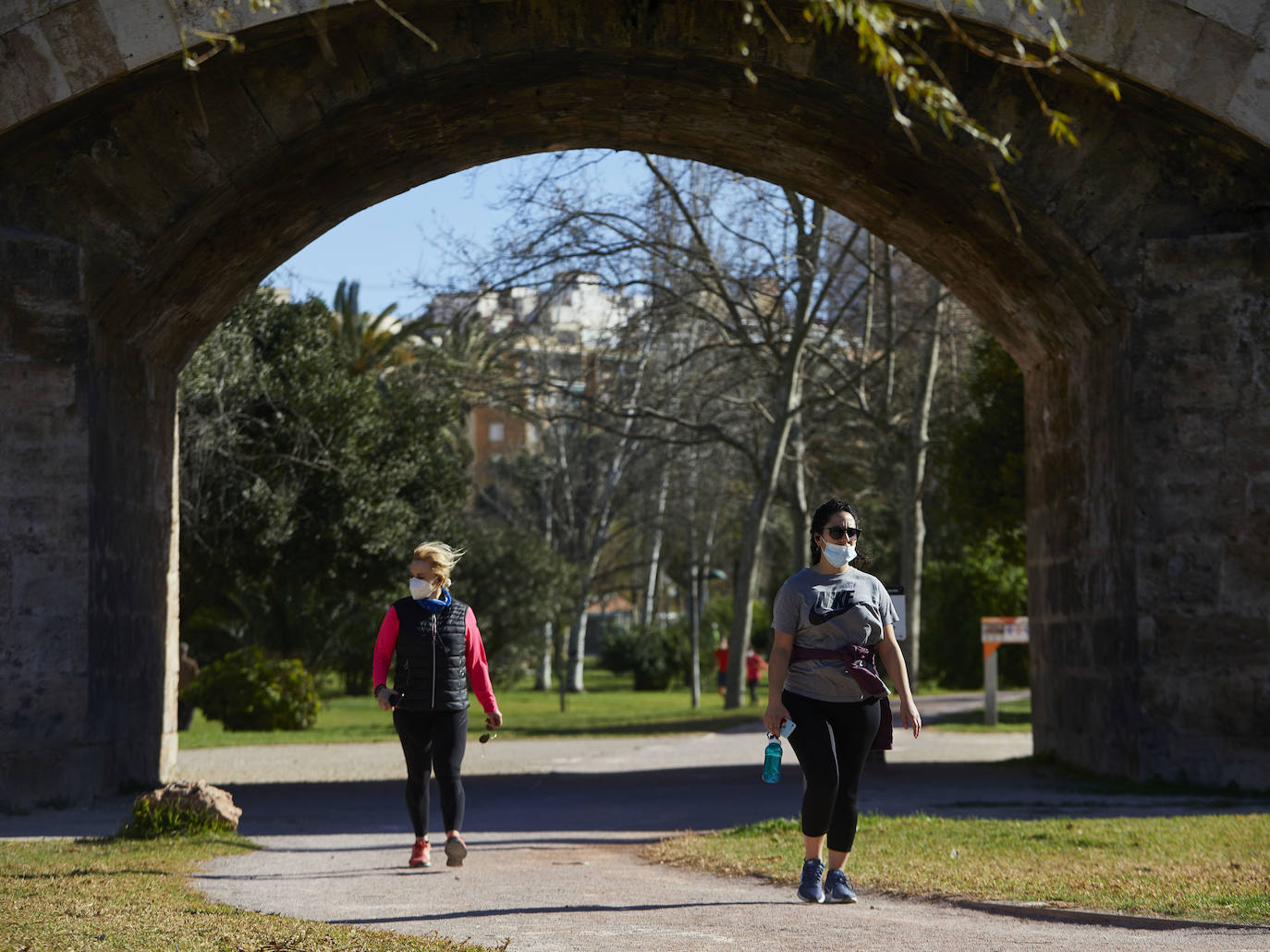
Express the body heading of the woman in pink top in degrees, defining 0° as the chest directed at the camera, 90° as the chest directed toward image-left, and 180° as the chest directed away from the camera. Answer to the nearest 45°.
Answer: approximately 0°

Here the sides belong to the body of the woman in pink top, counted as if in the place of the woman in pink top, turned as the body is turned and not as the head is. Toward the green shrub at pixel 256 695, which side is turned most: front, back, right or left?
back

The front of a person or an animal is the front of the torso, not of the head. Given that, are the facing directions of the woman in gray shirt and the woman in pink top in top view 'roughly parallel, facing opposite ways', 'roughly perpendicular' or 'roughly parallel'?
roughly parallel

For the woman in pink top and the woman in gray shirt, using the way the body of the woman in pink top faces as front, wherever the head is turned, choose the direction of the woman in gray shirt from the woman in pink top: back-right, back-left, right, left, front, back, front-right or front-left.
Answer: front-left

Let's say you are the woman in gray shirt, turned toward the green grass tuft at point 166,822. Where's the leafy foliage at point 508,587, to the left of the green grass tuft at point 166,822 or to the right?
right

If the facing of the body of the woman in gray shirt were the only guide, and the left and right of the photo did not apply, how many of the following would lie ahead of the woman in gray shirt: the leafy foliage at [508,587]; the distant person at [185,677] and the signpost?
0

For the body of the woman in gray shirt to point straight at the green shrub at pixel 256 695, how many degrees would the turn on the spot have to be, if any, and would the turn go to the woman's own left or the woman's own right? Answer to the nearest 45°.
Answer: approximately 135° to the woman's own right

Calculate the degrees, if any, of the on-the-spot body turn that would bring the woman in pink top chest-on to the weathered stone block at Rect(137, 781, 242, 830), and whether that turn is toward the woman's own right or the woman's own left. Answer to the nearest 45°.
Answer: approximately 135° to the woman's own right

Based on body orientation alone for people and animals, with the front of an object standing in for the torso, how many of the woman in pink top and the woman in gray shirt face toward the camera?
2

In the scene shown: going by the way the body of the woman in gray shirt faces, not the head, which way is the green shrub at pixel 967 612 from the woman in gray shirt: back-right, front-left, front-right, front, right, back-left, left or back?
back

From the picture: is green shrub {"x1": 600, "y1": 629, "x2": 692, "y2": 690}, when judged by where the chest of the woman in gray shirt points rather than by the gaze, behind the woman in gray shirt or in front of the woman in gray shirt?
behind

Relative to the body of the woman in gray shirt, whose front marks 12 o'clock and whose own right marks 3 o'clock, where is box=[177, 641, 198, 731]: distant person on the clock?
The distant person is roughly at 5 o'clock from the woman in gray shirt.

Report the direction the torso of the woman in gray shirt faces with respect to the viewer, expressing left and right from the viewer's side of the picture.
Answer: facing the viewer

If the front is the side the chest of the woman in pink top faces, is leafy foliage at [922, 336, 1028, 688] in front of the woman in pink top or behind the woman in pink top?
behind

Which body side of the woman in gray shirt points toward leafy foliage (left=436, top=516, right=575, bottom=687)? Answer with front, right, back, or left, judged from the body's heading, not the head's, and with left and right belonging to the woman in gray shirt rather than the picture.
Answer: back

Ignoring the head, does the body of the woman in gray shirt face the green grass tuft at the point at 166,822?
no
